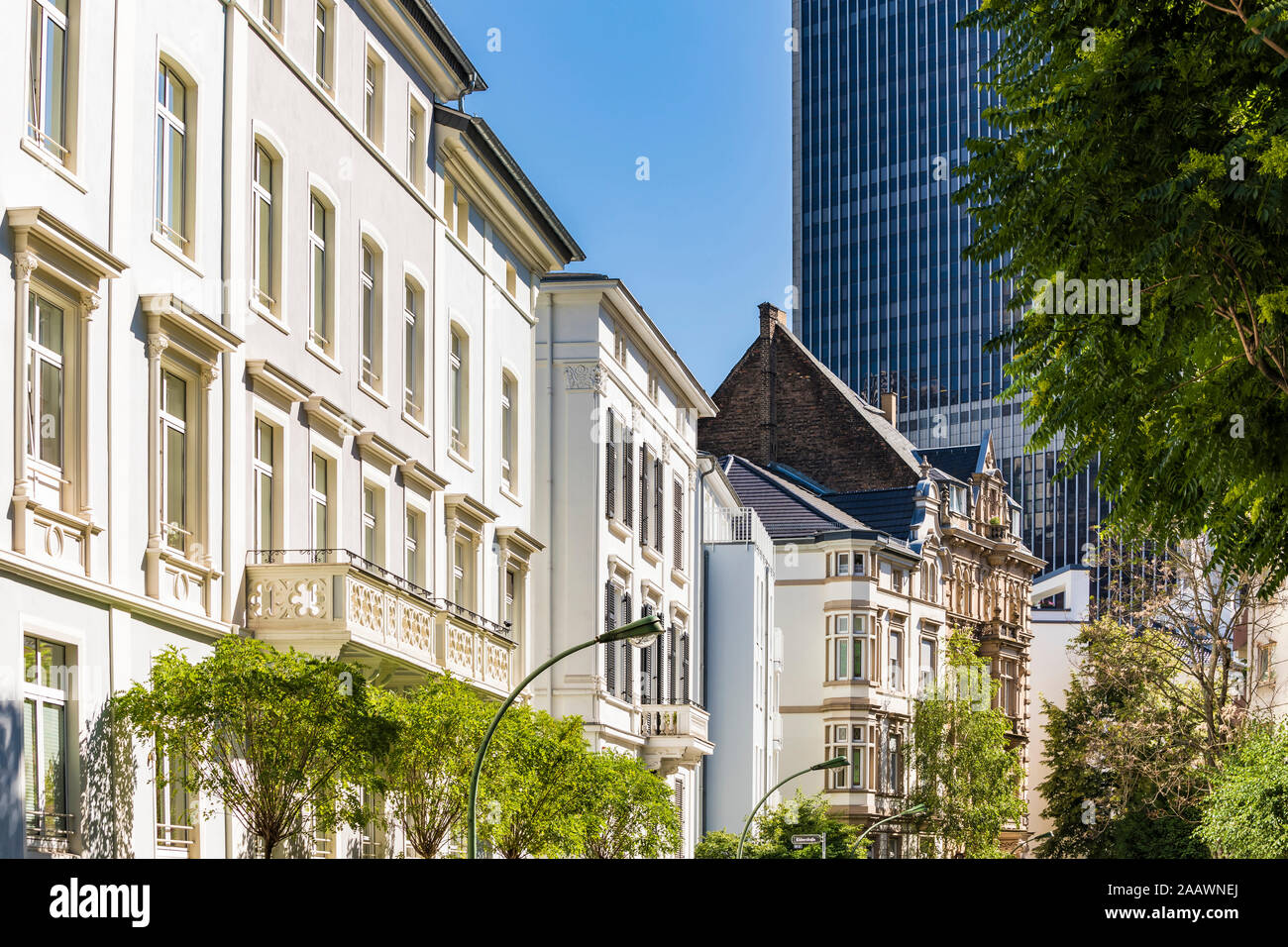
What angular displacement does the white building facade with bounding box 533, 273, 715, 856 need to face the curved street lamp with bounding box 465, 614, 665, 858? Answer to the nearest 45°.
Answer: approximately 45° to its right

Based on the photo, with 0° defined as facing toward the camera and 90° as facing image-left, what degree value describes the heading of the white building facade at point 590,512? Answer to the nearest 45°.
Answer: approximately 315°

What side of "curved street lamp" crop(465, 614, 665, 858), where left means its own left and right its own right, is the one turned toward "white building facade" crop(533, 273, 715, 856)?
left

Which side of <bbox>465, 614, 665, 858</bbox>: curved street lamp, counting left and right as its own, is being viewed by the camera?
right

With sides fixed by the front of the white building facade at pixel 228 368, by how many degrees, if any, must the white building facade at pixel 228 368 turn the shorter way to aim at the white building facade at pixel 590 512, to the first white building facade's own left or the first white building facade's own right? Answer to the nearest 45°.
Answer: approximately 135° to the first white building facade's own left

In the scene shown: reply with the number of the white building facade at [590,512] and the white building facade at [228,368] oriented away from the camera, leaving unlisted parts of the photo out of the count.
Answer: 0

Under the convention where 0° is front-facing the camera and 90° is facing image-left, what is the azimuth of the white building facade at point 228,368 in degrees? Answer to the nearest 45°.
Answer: approximately 315°

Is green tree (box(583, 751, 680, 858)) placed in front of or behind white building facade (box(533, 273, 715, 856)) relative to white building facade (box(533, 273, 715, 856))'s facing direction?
in front

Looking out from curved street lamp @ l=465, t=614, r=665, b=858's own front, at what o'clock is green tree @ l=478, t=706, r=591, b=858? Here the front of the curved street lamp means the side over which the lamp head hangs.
The green tree is roughly at 9 o'clock from the curved street lamp.
